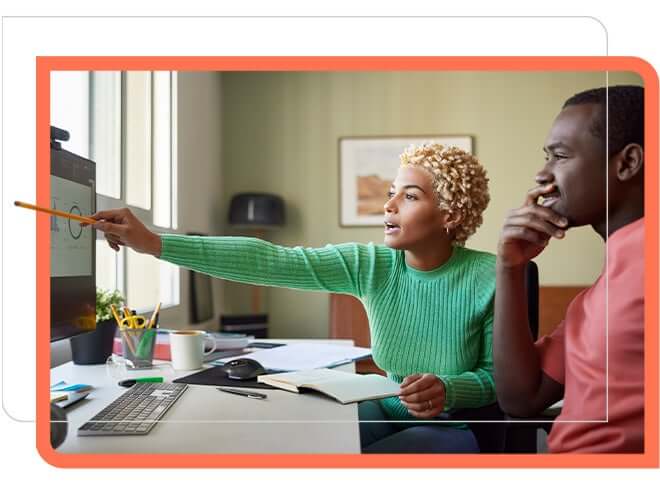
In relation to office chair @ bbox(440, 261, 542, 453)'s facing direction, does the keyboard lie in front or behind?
in front

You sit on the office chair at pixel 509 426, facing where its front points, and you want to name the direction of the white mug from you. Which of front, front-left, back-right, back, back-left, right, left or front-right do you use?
front

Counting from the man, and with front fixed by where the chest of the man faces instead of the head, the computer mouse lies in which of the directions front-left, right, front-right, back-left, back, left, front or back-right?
front

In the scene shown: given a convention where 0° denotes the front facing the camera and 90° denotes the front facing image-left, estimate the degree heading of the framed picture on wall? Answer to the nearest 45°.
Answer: approximately 0°

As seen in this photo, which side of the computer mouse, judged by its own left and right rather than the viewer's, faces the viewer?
left

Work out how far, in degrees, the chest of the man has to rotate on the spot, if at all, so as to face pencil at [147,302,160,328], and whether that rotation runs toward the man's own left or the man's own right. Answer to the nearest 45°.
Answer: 0° — they already face it

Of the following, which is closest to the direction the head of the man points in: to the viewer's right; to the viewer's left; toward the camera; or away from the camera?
to the viewer's left

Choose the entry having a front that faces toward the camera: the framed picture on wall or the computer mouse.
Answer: the framed picture on wall

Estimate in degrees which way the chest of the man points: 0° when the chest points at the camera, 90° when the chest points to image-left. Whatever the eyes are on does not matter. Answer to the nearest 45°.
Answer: approximately 90°

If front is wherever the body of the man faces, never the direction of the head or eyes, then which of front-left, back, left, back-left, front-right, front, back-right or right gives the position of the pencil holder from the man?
front

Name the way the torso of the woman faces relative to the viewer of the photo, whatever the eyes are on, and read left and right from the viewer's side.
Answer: facing the viewer and to the left of the viewer

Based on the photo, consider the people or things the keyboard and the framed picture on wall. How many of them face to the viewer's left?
0

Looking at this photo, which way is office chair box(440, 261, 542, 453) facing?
to the viewer's left

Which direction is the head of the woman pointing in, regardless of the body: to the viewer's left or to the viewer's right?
to the viewer's left
